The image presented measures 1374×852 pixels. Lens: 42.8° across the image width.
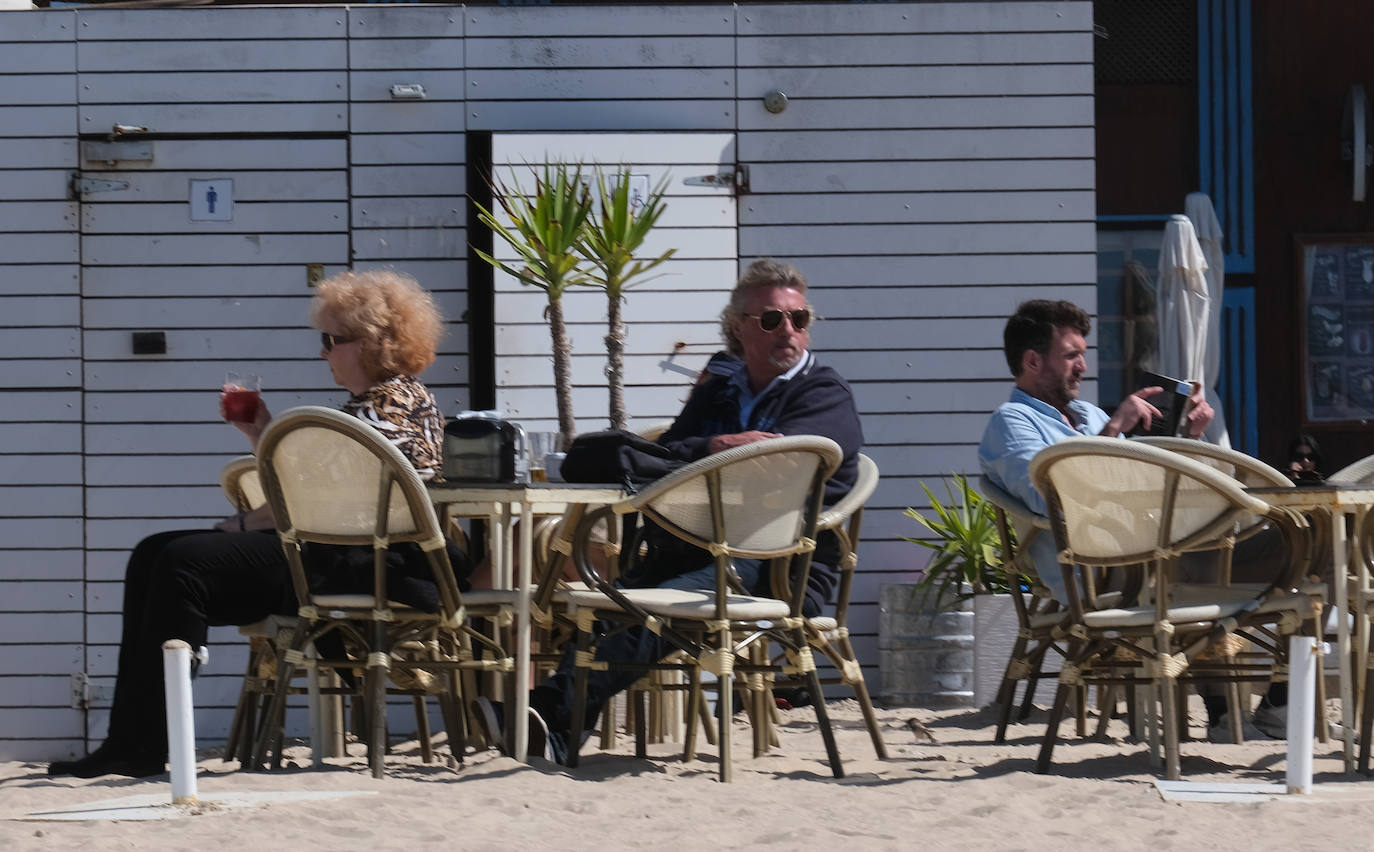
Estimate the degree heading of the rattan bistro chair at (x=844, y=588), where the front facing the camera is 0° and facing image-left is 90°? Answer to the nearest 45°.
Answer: approximately 90°

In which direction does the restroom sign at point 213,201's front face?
toward the camera

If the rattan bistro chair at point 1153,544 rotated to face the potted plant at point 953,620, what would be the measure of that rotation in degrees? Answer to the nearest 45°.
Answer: approximately 45° to its left

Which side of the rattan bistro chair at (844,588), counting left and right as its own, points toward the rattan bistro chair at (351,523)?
front

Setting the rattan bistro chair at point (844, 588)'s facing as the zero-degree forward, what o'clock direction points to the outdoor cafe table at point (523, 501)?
The outdoor cafe table is roughly at 11 o'clock from the rattan bistro chair.

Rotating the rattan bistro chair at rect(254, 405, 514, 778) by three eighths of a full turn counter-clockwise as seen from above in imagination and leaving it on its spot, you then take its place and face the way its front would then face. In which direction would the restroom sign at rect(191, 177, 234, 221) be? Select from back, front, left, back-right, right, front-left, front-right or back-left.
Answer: right

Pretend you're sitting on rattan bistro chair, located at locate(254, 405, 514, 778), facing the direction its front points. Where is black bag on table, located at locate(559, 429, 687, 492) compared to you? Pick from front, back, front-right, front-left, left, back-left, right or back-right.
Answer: front-right

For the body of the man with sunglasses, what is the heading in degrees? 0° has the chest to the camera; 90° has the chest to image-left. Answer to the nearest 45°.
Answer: approximately 45°

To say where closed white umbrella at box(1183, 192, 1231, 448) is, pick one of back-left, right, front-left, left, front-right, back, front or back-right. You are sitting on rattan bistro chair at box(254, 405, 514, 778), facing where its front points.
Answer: front

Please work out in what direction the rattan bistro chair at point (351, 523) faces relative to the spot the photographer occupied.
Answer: facing away from the viewer and to the right of the viewer

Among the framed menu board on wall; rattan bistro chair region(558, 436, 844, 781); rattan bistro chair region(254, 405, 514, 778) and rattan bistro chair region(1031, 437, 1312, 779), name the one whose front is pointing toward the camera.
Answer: the framed menu board on wall

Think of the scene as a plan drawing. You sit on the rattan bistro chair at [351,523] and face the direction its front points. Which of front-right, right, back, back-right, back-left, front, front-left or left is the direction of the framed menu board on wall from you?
front

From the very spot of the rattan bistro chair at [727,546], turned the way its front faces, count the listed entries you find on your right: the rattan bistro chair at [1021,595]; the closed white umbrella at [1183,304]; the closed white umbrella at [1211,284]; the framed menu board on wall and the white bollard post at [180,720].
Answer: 4

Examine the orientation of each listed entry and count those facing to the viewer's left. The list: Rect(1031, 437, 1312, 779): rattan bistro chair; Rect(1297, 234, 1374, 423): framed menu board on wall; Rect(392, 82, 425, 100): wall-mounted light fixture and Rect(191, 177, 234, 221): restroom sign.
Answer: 0

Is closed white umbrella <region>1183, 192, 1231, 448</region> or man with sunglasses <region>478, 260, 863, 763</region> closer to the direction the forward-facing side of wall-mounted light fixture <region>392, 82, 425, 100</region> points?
the man with sunglasses

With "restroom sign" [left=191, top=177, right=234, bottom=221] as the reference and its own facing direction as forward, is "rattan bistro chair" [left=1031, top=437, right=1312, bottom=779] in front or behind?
in front

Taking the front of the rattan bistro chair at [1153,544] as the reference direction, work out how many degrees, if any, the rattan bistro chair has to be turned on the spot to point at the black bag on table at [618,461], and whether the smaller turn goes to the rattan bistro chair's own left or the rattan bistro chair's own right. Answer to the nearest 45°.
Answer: approximately 135° to the rattan bistro chair's own left
